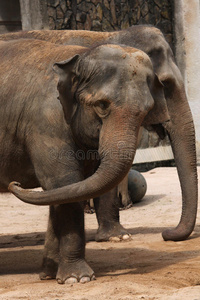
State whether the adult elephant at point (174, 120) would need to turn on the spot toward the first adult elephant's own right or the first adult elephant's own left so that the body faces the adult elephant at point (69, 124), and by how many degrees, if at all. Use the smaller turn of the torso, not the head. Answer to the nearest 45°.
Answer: approximately 135° to the first adult elephant's own right

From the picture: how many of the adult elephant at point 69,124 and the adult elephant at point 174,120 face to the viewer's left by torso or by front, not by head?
0

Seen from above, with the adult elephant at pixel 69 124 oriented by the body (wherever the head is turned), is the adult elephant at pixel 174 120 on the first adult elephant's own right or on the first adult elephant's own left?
on the first adult elephant's own left

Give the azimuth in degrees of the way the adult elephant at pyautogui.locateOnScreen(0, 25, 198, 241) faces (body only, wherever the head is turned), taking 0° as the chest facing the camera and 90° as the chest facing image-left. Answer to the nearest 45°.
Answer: approximately 270°
